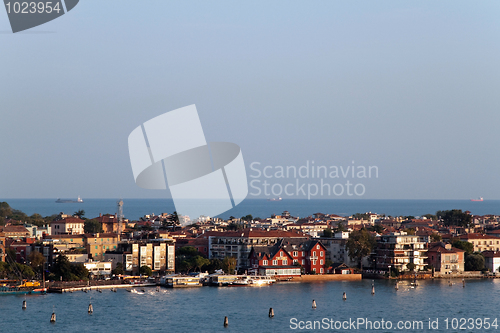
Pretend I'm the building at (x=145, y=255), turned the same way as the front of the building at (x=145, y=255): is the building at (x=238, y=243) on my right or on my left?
on my left

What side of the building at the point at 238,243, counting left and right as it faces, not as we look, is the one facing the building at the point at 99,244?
right

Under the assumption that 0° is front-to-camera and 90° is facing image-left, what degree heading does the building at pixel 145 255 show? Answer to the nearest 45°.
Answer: approximately 0°

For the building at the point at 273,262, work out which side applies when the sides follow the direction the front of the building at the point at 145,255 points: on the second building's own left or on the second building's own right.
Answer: on the second building's own left

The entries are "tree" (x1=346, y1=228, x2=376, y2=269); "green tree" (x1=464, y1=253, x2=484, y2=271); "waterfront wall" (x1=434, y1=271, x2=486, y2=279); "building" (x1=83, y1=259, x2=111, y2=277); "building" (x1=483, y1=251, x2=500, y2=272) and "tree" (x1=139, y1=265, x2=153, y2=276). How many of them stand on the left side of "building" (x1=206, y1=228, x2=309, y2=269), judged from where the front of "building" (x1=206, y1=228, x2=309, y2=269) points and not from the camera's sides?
4

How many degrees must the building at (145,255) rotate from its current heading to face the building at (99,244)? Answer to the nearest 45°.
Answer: approximately 135° to its right

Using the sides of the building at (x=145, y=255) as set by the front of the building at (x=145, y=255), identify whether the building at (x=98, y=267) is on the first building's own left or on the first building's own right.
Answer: on the first building's own right

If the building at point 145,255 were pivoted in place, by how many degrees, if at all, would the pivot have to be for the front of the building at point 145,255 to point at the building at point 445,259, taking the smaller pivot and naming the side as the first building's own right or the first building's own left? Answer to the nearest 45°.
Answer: approximately 90° to the first building's own left

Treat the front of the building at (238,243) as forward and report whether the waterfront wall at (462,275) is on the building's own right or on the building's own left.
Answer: on the building's own left

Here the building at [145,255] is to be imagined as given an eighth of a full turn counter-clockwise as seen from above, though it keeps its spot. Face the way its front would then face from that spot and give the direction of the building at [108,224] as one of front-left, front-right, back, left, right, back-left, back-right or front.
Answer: back-left
